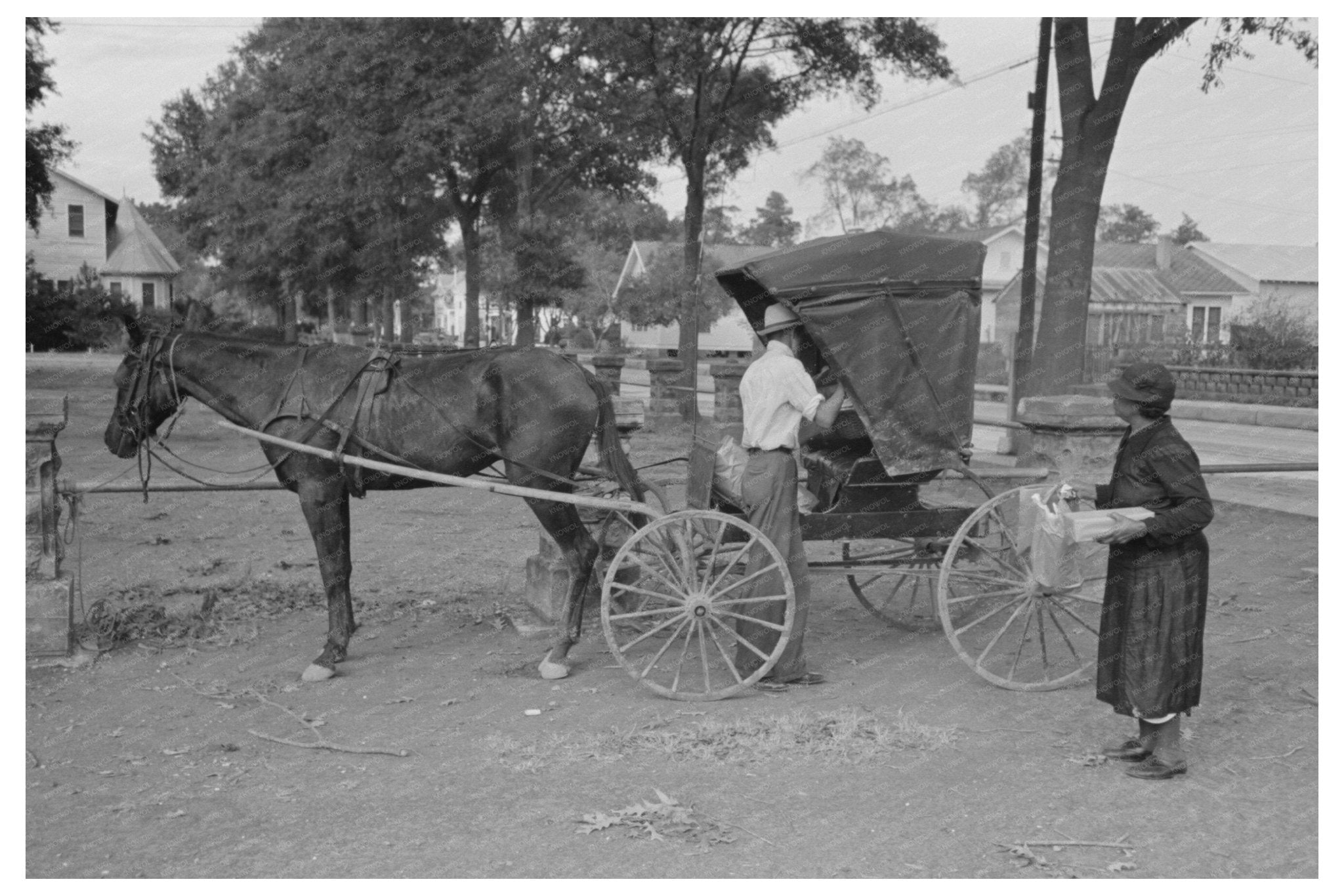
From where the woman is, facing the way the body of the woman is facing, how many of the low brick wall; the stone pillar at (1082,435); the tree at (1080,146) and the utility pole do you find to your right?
4

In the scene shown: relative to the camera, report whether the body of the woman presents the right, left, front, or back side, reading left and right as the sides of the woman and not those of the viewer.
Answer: left

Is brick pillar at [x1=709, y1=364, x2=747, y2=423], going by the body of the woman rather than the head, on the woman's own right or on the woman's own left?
on the woman's own right

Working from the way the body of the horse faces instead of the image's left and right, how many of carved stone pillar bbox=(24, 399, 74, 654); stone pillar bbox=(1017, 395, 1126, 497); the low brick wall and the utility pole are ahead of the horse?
1

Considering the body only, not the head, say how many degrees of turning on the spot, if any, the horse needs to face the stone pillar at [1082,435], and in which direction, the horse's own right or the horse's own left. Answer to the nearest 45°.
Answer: approximately 180°

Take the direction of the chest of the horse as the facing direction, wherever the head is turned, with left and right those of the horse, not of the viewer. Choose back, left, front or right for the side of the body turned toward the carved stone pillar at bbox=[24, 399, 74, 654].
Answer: front

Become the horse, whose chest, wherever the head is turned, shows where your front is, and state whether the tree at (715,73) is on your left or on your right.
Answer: on your right

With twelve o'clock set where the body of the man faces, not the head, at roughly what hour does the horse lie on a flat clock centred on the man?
The horse is roughly at 8 o'clock from the man.

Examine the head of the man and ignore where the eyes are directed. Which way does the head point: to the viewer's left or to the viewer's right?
to the viewer's right

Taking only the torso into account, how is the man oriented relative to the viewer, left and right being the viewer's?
facing away from the viewer and to the right of the viewer

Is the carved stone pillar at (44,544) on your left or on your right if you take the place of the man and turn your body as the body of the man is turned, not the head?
on your left

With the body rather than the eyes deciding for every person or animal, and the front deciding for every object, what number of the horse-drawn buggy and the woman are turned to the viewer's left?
2

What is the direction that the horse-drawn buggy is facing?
to the viewer's left

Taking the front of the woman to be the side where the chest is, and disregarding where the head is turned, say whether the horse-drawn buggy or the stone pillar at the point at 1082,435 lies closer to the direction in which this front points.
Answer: the horse-drawn buggy

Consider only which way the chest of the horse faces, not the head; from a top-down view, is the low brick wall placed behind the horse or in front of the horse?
behind

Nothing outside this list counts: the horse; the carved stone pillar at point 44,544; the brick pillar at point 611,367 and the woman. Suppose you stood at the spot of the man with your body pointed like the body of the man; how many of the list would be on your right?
1

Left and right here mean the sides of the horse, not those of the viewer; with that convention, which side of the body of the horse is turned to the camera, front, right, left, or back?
left

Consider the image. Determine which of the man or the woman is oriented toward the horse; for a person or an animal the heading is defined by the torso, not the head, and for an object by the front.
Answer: the woman

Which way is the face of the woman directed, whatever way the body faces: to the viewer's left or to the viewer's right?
to the viewer's left

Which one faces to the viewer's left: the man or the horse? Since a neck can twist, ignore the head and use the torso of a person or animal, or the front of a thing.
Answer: the horse

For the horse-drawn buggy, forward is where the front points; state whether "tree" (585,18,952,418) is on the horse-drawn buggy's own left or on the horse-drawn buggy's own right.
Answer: on the horse-drawn buggy's own right

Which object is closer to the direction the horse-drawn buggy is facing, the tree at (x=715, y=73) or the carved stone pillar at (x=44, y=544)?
the carved stone pillar
